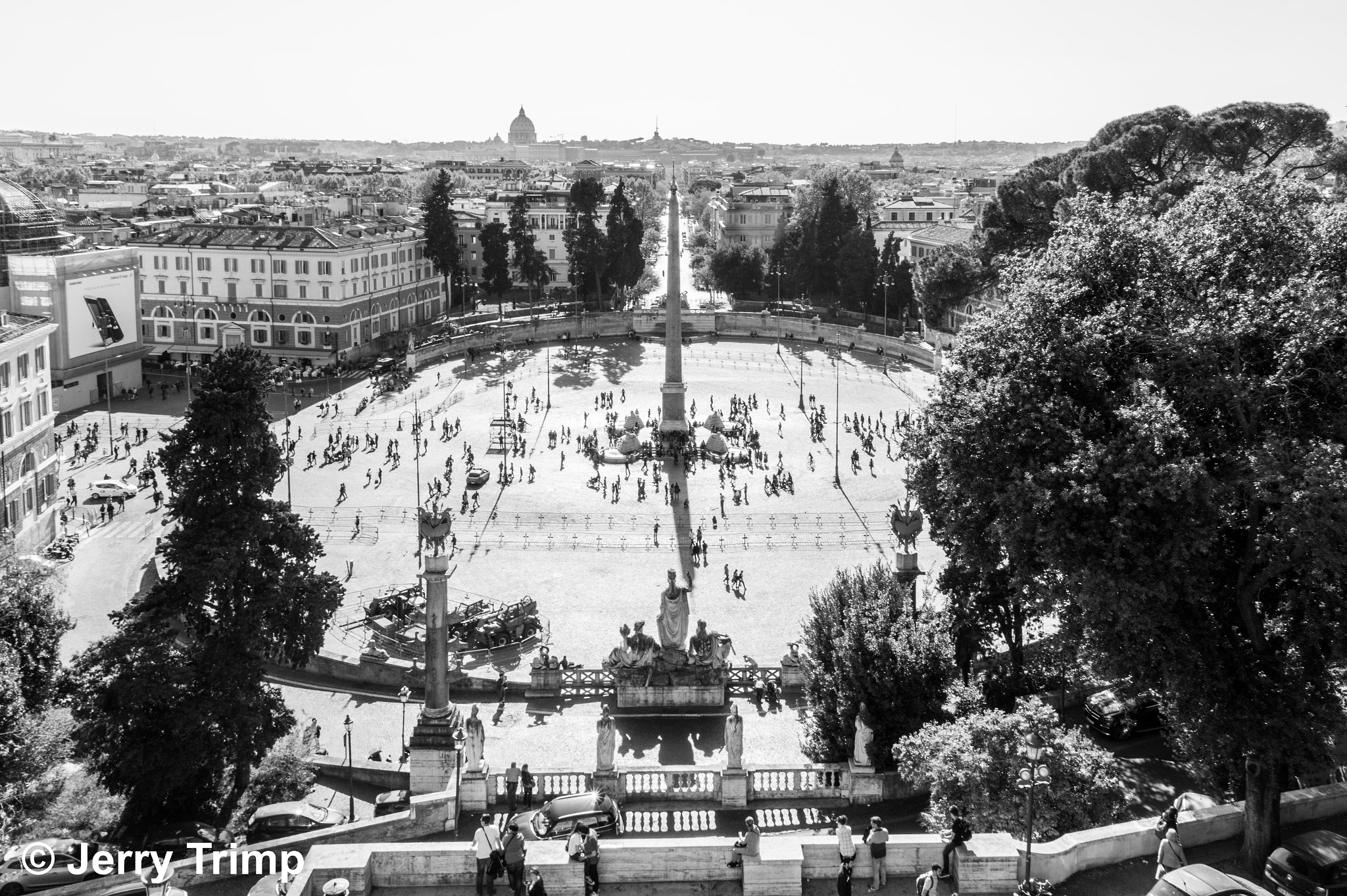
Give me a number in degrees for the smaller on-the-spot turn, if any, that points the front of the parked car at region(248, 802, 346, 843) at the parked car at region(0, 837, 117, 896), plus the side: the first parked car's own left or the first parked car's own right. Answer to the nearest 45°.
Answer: approximately 135° to the first parked car's own right

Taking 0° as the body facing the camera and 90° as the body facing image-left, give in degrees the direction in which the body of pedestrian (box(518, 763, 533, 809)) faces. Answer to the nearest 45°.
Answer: approximately 180°

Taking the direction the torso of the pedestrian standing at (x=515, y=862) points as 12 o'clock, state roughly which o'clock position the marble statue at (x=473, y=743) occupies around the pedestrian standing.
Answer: The marble statue is roughly at 12 o'clock from the pedestrian standing.

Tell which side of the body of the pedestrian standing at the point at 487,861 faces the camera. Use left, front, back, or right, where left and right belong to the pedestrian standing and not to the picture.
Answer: back

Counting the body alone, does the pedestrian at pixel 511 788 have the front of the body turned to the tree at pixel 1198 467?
no

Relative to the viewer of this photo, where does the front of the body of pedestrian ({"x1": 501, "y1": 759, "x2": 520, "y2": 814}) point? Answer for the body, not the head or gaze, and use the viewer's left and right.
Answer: facing away from the viewer

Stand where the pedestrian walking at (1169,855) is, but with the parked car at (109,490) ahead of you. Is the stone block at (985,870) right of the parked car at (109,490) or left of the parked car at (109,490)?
left

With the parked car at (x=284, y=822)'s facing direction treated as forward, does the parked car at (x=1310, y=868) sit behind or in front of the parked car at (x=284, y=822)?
in front
